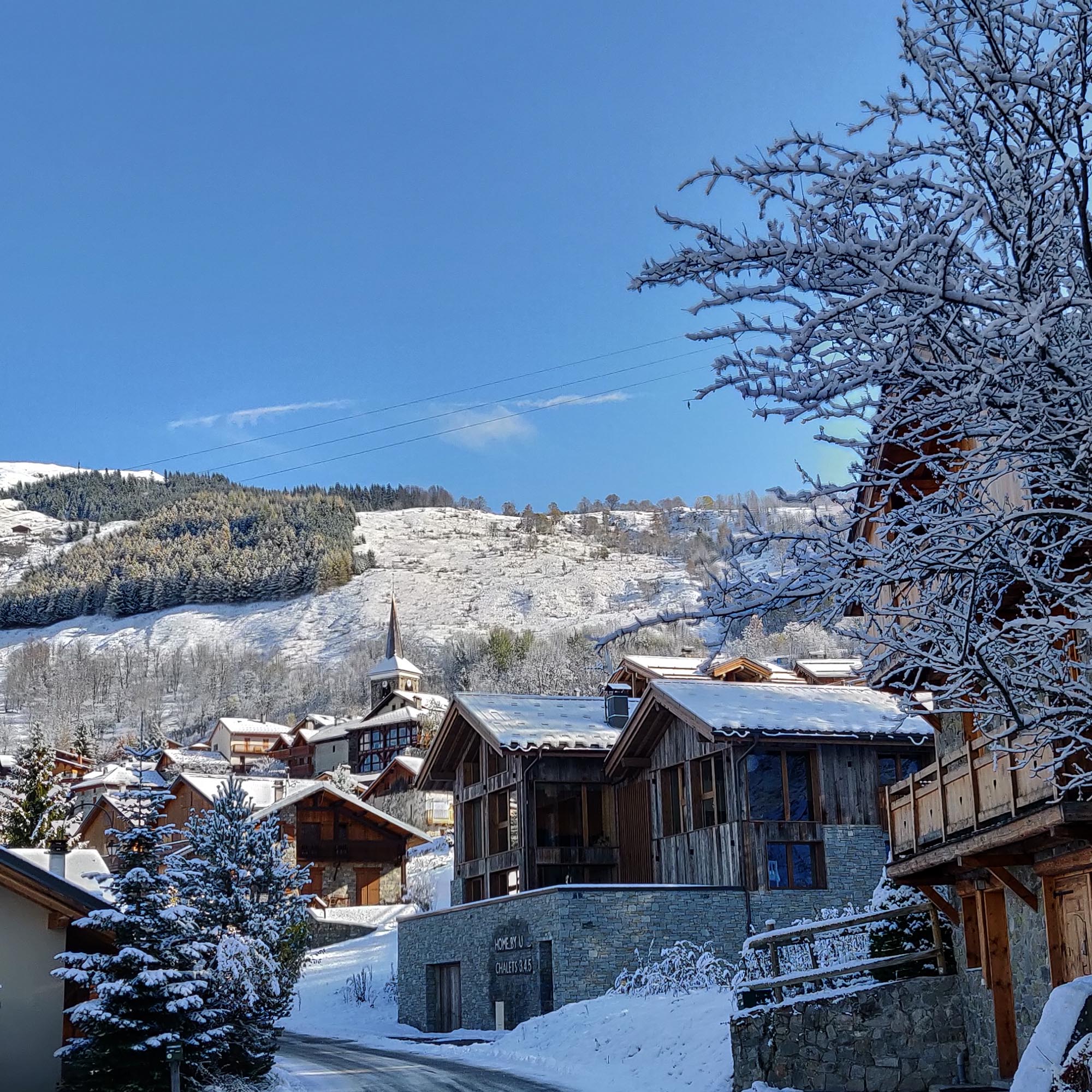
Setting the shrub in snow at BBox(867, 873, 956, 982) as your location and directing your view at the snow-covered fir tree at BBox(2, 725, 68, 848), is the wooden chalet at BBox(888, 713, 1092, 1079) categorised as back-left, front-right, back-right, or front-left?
back-left

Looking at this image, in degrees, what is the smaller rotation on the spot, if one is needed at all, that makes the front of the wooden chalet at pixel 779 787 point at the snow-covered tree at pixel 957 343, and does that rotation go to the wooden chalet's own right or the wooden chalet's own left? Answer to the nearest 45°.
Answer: approximately 45° to the wooden chalet's own left

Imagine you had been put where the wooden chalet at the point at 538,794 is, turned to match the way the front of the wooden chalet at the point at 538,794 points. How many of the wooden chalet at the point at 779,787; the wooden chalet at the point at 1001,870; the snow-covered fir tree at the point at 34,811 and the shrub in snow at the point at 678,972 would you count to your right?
1

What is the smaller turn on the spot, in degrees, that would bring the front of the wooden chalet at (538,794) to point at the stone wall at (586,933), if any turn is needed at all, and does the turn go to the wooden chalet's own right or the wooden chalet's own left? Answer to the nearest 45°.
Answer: approximately 45° to the wooden chalet's own left

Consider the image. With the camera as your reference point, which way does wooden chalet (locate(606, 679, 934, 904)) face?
facing the viewer and to the left of the viewer

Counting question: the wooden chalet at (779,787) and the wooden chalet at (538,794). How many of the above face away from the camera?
0
